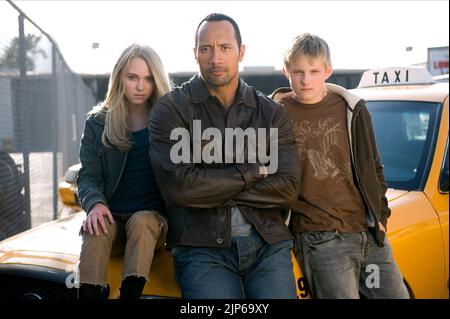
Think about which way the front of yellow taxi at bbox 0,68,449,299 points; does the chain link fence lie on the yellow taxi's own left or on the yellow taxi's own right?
on the yellow taxi's own right

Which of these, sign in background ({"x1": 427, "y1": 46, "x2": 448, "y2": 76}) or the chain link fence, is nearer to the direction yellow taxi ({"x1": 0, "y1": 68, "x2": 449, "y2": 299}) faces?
the chain link fence

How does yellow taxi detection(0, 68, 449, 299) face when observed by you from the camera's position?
facing the viewer and to the left of the viewer

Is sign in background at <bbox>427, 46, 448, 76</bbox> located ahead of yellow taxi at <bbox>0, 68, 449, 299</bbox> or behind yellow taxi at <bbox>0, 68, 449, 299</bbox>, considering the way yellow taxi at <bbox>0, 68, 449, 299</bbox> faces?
behind
